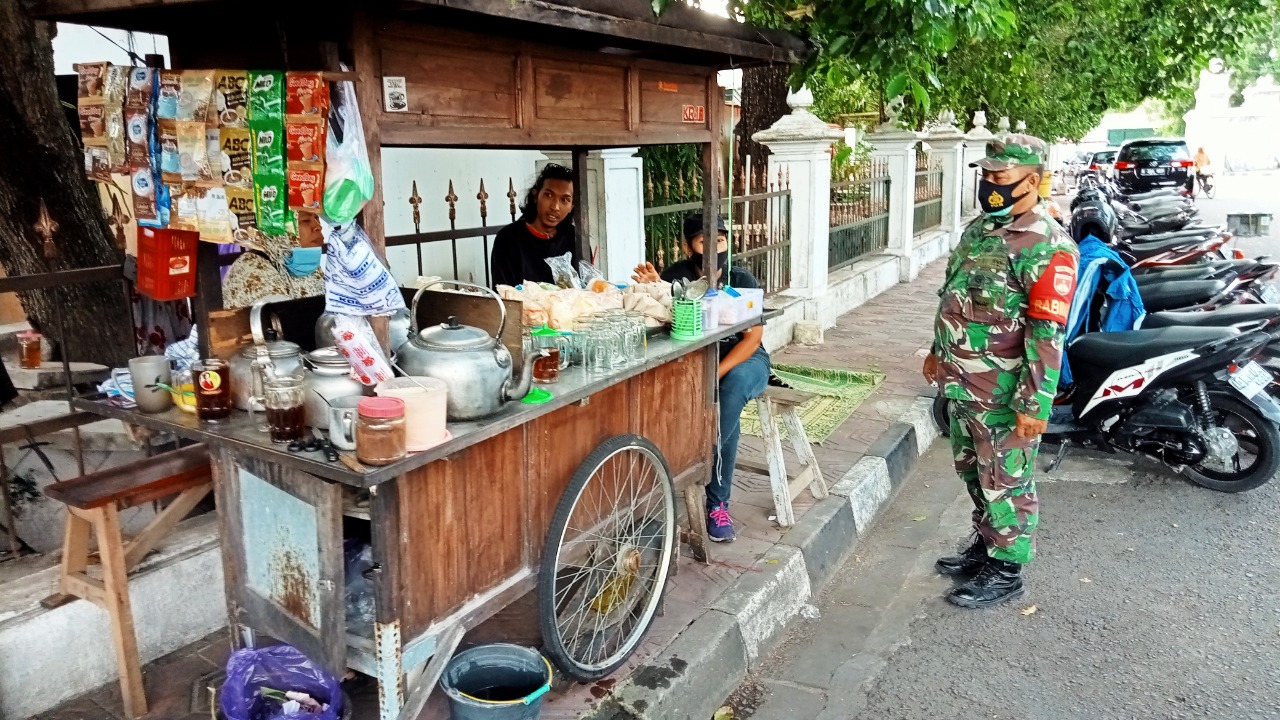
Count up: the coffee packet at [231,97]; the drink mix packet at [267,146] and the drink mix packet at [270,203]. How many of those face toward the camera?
3

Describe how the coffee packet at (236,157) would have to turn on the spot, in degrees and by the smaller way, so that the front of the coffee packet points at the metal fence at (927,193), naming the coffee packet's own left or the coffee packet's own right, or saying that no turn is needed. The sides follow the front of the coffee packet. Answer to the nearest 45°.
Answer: approximately 135° to the coffee packet's own left

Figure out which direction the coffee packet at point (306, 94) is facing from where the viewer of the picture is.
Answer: facing the viewer

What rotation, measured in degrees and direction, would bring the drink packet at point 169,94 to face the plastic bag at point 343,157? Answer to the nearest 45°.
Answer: approximately 45° to its left

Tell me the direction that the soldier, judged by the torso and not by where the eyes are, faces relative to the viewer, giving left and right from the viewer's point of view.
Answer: facing the viewer and to the left of the viewer

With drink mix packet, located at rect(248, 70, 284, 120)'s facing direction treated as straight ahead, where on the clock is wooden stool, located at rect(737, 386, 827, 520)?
The wooden stool is roughly at 8 o'clock from the drink mix packet.

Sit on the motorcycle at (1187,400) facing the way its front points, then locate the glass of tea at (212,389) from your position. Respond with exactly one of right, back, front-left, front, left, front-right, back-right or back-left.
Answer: front-left

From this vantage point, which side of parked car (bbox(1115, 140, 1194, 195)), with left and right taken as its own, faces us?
back

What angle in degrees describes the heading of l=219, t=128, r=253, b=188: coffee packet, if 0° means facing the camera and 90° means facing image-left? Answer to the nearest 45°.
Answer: approximately 0°

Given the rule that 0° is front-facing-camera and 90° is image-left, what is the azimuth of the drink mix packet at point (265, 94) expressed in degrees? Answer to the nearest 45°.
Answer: approximately 0°

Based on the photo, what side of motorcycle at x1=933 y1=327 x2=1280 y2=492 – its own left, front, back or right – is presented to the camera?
left

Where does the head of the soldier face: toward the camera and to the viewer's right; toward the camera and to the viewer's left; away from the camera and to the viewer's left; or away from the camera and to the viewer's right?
toward the camera and to the viewer's left

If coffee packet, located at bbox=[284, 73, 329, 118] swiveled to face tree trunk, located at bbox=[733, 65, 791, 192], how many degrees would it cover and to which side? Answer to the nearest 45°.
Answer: approximately 135° to its left
